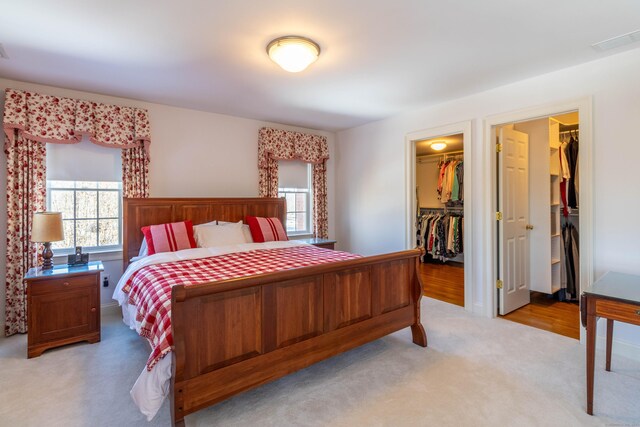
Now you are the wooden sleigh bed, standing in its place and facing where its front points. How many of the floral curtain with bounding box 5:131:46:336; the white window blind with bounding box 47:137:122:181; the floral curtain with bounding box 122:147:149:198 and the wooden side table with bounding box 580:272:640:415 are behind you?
3

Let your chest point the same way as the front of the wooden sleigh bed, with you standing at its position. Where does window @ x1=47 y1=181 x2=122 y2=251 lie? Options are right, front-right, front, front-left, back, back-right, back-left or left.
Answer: back

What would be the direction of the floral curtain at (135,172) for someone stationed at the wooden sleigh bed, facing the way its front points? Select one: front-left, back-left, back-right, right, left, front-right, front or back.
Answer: back

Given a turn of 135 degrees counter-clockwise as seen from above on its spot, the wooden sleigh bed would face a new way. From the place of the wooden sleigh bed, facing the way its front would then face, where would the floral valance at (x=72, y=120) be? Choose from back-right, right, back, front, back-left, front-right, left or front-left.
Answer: front-left

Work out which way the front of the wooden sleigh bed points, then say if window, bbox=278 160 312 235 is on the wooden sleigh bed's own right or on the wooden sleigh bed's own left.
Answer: on the wooden sleigh bed's own left

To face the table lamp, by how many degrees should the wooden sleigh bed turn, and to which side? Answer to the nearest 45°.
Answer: approximately 180°

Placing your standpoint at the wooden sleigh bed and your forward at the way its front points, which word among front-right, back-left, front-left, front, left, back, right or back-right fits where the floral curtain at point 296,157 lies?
back-left

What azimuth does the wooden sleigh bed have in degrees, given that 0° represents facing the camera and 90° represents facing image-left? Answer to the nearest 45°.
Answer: approximately 315°

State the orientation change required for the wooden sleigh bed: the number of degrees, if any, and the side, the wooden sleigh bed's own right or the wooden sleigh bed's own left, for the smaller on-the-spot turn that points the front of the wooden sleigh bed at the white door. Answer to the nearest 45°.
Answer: approximately 90° to the wooden sleigh bed's own left

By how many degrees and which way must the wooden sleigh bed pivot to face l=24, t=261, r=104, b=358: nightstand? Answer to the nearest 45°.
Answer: approximately 180°

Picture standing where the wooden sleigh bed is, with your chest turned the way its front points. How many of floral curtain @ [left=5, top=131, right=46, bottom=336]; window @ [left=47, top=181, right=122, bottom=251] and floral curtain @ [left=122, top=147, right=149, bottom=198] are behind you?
3
